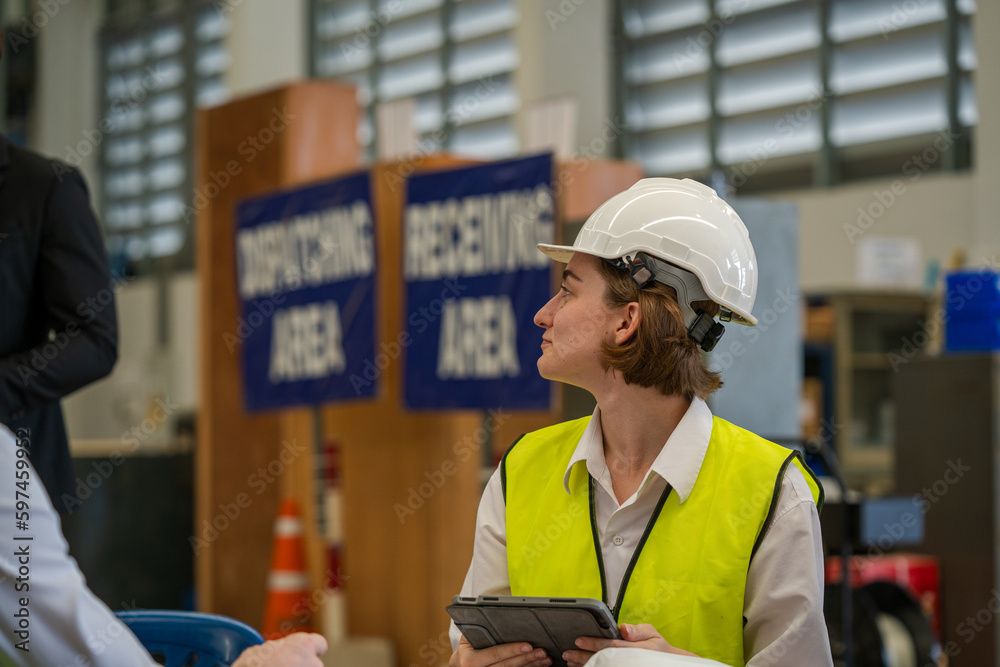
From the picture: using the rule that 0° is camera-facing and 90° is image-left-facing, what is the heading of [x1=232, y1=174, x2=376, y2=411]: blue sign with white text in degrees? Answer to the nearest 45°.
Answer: approximately 45°

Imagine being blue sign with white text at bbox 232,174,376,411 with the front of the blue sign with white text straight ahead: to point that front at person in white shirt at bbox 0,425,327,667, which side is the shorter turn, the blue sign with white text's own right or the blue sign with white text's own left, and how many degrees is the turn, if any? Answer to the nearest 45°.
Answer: approximately 45° to the blue sign with white text's own left

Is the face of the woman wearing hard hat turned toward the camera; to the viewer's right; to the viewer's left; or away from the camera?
to the viewer's left

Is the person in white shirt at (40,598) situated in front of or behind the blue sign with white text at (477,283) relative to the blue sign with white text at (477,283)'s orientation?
in front

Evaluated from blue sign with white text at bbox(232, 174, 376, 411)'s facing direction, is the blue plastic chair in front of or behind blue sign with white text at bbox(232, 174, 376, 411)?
in front

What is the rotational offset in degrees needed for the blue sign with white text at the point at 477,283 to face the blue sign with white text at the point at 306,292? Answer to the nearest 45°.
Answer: approximately 90° to its right

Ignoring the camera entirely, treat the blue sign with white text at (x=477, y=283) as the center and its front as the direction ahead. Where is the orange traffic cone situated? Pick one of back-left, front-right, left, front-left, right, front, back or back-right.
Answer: right

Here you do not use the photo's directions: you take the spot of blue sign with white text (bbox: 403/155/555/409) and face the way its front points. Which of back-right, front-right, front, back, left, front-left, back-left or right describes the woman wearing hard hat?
front-left
